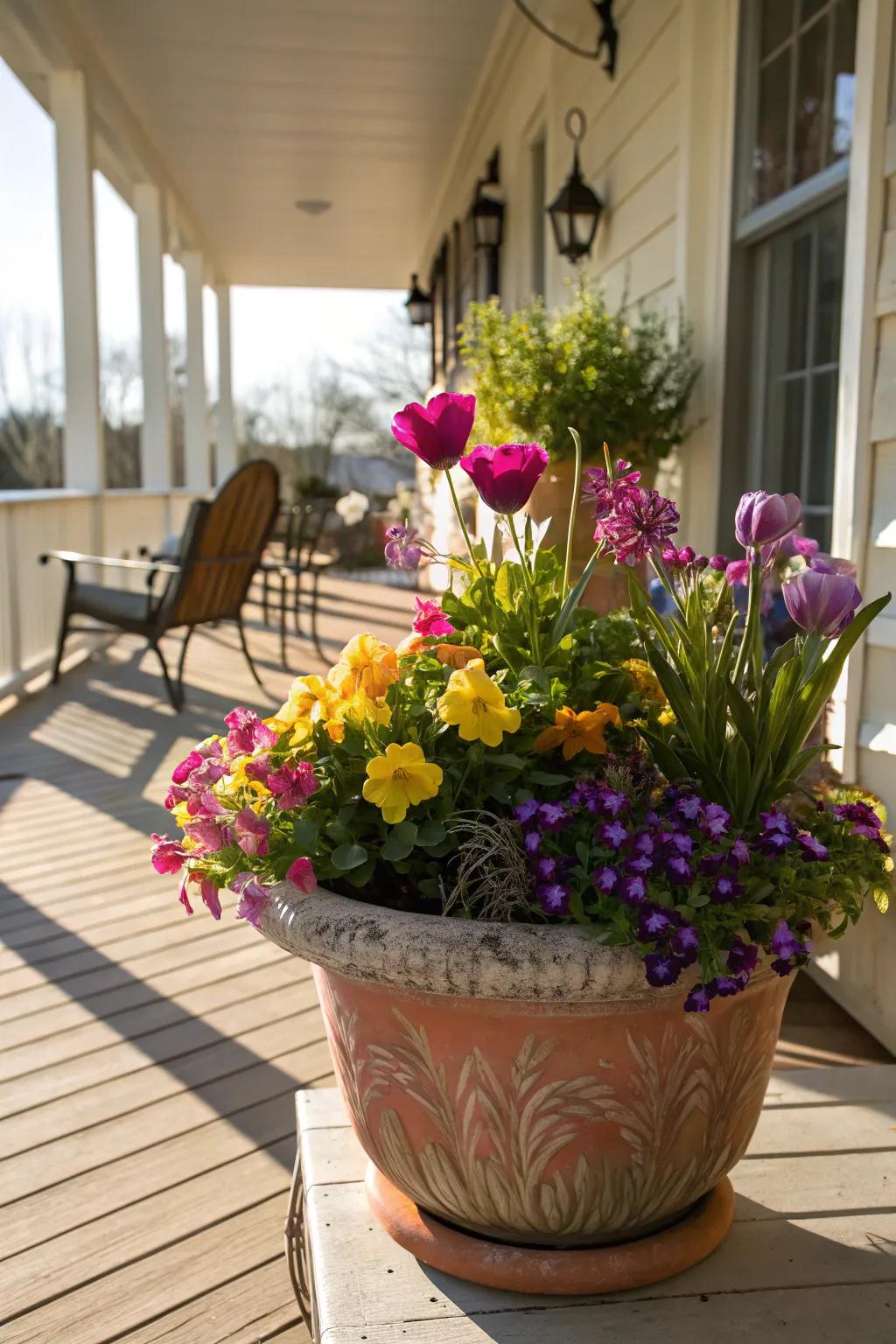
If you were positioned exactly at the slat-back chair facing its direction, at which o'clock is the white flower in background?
The white flower in background is roughly at 2 o'clock from the slat-back chair.

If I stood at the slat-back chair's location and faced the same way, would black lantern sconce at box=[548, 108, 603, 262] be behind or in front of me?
behind

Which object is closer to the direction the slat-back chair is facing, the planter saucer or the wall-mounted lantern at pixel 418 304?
the wall-mounted lantern

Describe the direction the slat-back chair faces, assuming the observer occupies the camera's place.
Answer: facing away from the viewer and to the left of the viewer

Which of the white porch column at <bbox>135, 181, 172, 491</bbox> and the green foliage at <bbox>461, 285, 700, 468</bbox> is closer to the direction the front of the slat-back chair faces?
the white porch column

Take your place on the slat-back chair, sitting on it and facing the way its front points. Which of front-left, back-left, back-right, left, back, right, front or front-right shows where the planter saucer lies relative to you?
back-left

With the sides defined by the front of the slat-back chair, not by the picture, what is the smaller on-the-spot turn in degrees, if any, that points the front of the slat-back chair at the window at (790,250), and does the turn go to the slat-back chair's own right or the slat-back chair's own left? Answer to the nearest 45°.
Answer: approximately 180°

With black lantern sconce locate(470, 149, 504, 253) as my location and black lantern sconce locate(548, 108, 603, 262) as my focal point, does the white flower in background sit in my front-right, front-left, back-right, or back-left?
back-right

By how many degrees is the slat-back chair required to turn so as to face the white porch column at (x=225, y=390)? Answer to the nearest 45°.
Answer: approximately 45° to its right
